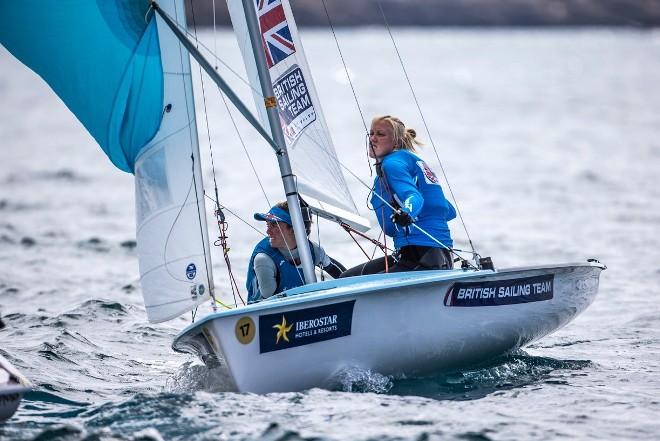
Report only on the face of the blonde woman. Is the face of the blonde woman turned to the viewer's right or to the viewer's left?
to the viewer's left

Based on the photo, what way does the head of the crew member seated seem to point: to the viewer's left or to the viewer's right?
to the viewer's left

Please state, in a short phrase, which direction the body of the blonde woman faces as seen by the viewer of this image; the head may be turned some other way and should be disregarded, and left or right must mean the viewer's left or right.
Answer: facing to the left of the viewer

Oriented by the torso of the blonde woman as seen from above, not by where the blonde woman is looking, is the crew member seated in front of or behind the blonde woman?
in front

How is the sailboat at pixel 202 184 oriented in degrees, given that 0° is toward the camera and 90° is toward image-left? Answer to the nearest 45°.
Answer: approximately 45°
